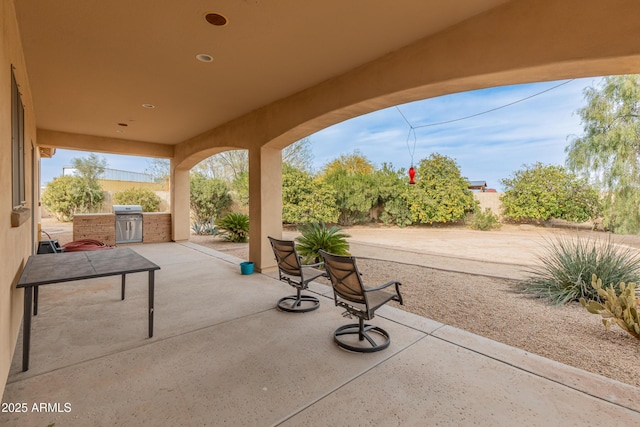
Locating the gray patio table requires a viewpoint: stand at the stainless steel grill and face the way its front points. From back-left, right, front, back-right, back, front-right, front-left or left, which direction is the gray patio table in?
front

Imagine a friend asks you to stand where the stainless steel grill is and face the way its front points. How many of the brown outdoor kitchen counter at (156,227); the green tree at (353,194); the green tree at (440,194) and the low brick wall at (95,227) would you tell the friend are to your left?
3

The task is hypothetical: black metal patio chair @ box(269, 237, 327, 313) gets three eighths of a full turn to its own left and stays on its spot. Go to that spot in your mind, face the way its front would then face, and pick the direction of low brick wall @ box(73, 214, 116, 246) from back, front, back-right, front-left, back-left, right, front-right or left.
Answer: front-right

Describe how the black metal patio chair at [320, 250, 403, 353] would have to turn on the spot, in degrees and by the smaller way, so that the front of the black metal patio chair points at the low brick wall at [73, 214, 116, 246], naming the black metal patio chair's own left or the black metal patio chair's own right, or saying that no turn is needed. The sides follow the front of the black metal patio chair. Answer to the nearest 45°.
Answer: approximately 90° to the black metal patio chair's own left

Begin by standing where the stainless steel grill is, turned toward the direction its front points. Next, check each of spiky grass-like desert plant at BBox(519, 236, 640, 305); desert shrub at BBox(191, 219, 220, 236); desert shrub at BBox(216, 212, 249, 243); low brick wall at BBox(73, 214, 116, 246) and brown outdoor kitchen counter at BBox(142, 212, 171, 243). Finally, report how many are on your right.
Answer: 1

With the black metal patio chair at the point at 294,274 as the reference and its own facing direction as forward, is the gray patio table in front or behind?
behind

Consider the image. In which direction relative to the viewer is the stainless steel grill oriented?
toward the camera

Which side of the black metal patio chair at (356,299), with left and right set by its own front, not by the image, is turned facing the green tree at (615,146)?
front

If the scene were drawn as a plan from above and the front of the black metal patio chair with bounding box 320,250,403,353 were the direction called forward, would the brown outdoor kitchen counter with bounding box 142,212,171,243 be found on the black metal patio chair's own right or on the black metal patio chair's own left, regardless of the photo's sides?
on the black metal patio chair's own left

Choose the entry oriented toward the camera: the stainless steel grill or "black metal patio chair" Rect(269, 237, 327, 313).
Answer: the stainless steel grill

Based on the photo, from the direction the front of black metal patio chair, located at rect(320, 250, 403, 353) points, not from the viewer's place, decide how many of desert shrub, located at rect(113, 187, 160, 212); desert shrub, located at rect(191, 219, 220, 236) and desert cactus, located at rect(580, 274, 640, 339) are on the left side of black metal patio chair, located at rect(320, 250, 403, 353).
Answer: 2

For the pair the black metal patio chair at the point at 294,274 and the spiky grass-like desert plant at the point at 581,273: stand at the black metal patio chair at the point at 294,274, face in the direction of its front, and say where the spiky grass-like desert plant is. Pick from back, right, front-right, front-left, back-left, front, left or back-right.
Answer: front-right

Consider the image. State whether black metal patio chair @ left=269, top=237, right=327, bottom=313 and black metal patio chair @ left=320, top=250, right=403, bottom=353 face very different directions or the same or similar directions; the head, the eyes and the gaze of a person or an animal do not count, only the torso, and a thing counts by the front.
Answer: same or similar directions

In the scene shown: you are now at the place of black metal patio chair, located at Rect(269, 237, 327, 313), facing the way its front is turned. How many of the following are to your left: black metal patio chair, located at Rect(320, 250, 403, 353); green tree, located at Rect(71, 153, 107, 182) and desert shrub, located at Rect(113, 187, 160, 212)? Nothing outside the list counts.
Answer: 2

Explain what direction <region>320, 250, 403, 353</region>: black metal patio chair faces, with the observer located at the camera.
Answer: facing away from the viewer and to the right of the viewer

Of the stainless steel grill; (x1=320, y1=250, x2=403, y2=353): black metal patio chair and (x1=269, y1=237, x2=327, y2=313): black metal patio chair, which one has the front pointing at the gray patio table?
the stainless steel grill

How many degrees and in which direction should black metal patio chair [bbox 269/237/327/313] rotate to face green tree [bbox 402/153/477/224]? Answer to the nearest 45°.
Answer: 0° — it already faces it

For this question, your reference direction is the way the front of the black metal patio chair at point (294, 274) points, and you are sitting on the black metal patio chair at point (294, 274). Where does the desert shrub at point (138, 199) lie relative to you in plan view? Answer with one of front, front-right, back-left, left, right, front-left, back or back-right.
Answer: left

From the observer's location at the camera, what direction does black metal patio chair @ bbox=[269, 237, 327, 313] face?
facing away from the viewer and to the right of the viewer
